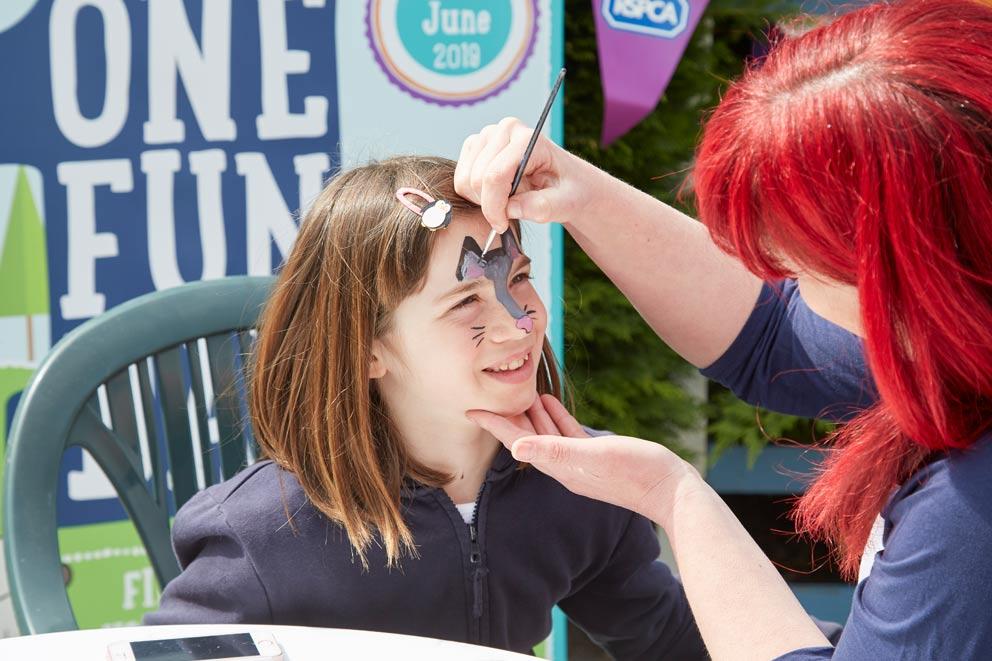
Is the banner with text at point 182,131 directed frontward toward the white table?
yes

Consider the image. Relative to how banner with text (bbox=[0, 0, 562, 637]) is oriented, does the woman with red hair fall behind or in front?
in front

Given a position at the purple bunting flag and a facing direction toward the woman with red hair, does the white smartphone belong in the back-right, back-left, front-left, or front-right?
front-right

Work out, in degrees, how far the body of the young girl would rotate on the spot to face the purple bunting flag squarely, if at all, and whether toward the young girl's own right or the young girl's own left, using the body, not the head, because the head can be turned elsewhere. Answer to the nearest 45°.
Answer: approximately 135° to the young girl's own left

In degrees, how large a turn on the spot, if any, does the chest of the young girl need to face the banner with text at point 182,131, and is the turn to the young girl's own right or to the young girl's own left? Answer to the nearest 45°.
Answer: approximately 180°

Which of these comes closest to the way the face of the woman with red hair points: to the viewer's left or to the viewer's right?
to the viewer's left

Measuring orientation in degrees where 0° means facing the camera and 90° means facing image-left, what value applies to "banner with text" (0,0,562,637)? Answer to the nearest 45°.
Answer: approximately 0°

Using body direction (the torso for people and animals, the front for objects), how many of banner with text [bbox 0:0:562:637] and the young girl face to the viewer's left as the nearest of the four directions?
0

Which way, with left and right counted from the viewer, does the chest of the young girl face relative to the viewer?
facing the viewer and to the right of the viewer

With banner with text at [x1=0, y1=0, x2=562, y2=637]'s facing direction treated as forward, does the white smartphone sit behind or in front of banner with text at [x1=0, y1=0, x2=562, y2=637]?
in front

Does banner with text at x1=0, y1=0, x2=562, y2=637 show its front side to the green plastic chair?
yes

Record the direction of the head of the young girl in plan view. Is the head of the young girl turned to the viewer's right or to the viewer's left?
to the viewer's right

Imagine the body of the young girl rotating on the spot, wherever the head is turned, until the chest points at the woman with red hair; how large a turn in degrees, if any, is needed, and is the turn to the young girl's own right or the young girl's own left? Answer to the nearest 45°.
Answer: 0° — they already face them

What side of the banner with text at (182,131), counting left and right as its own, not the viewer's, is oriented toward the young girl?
front

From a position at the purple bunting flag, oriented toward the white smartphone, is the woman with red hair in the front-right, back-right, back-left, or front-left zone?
front-left
